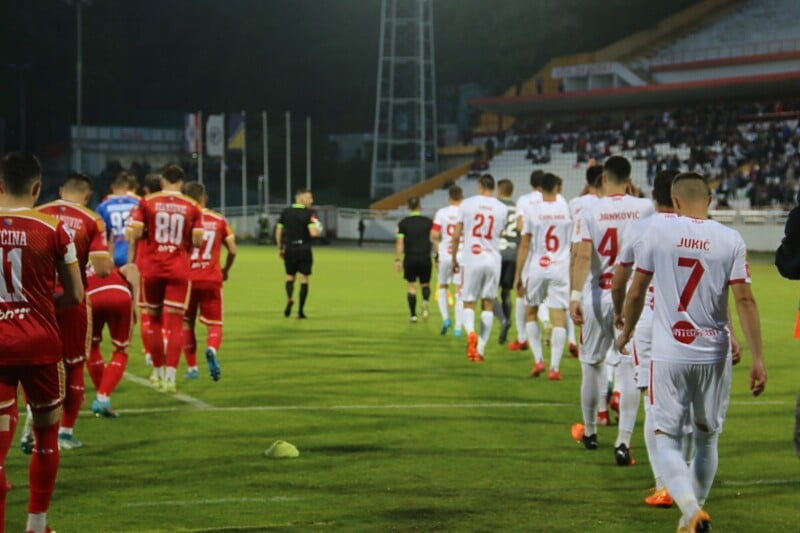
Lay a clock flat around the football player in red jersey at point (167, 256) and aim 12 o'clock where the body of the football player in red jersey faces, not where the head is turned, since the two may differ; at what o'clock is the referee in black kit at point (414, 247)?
The referee in black kit is roughly at 1 o'clock from the football player in red jersey.

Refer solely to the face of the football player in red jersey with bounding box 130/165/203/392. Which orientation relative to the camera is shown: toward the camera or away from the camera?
away from the camera

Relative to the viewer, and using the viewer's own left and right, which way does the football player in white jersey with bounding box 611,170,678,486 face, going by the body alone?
facing away from the viewer

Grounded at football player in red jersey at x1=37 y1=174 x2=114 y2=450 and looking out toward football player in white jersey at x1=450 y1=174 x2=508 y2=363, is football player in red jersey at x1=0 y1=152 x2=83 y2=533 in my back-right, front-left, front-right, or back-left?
back-right

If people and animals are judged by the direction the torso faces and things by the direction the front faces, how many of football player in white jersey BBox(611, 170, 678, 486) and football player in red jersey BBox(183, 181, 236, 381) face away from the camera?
2

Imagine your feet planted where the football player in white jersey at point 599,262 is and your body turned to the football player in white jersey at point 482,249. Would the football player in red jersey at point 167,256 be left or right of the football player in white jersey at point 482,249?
left

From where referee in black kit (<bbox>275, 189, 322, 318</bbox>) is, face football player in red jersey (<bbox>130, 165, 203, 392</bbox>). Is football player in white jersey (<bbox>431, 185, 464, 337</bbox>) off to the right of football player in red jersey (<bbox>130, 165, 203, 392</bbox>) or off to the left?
left

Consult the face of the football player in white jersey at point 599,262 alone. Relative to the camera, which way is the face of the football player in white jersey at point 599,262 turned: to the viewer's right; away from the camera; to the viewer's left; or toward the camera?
away from the camera

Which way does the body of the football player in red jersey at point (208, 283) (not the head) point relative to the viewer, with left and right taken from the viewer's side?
facing away from the viewer

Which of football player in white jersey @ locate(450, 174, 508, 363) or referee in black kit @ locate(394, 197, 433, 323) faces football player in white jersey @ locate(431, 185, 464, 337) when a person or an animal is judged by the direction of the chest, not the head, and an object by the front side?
football player in white jersey @ locate(450, 174, 508, 363)

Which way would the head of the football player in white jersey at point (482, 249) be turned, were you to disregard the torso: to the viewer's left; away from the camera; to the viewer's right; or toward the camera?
away from the camera

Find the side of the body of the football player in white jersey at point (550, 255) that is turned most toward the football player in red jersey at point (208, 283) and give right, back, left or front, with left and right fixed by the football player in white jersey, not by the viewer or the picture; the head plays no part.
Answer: left

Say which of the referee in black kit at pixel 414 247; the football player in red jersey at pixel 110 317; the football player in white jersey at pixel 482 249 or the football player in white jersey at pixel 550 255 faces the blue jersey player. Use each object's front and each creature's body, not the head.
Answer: the football player in red jersey

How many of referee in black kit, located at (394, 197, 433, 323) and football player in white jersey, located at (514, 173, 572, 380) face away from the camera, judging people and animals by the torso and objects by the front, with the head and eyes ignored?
2

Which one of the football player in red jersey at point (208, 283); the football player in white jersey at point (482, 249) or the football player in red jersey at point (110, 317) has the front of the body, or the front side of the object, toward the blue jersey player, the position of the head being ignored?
the football player in red jersey at point (110, 317)

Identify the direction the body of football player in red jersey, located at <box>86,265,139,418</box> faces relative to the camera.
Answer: away from the camera

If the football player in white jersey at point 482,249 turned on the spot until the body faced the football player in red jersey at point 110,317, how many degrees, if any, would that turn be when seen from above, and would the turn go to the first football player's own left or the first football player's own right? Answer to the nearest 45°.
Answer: approximately 135° to the first football player's own left
